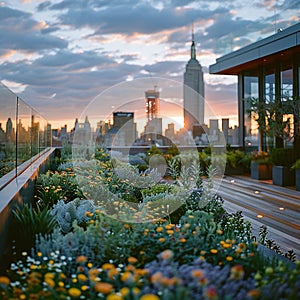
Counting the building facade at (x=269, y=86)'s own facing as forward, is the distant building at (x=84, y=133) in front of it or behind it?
in front

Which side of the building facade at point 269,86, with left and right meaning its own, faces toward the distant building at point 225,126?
right

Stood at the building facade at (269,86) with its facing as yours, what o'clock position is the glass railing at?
The glass railing is roughly at 11 o'clock from the building facade.

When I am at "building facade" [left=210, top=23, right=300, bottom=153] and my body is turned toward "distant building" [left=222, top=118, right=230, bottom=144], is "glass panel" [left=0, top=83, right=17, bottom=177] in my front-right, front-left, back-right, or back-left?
back-left

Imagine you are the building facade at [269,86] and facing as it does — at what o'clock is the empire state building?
The empire state building is roughly at 3 o'clock from the building facade.

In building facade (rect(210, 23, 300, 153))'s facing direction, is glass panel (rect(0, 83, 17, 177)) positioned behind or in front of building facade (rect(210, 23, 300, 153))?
in front

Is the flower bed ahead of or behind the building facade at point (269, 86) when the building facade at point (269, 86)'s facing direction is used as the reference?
ahead

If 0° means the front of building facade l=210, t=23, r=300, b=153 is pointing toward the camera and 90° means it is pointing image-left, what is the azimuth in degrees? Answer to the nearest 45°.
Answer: approximately 45°

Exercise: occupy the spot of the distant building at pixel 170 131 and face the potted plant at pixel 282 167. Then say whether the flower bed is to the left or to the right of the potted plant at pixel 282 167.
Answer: right

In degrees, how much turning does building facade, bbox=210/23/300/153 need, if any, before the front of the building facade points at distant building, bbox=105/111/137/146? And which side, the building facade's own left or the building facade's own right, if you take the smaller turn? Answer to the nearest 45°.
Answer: approximately 45° to the building facade's own right
